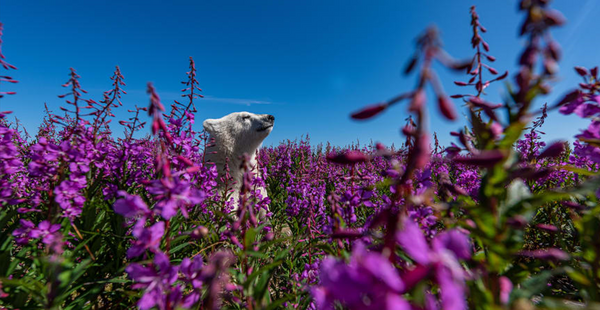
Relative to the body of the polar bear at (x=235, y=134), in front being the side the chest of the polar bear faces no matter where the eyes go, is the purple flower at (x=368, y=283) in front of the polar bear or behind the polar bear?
in front

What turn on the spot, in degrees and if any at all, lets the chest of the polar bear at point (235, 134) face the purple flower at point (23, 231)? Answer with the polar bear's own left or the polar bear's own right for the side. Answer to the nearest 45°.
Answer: approximately 90° to the polar bear's own right

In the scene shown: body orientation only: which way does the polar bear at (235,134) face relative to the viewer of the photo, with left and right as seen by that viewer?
facing the viewer and to the right of the viewer

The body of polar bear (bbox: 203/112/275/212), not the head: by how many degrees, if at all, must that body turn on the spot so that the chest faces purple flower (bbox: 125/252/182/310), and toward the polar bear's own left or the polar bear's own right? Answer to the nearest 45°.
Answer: approximately 45° to the polar bear's own right

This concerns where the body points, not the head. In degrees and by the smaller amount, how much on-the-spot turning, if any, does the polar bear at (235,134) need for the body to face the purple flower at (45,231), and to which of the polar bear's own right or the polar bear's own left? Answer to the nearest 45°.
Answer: approximately 45° to the polar bear's own right

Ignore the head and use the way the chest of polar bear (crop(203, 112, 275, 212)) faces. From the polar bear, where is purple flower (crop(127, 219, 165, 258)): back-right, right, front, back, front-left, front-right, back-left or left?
front-right

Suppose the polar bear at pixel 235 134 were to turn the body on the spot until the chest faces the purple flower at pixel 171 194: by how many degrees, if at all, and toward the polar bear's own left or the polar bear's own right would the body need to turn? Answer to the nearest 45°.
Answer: approximately 45° to the polar bear's own right

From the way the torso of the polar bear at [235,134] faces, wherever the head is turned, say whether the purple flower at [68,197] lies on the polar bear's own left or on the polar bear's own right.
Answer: on the polar bear's own right
